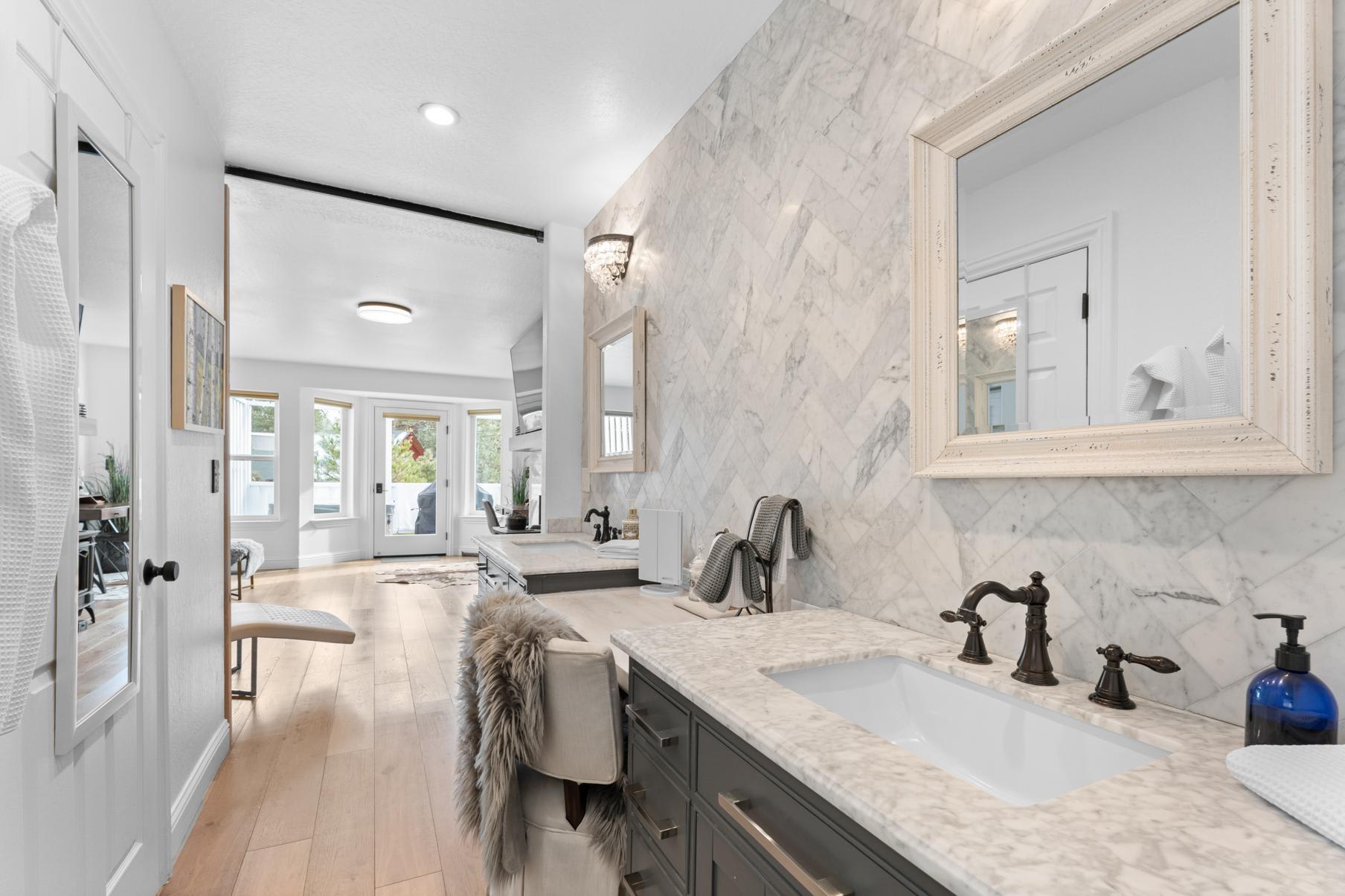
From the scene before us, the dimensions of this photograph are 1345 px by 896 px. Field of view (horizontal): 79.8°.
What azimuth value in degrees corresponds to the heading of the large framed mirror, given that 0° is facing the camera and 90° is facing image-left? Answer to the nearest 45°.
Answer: approximately 45°

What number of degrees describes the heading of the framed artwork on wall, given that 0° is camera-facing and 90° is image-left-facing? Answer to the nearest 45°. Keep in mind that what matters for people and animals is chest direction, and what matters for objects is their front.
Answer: approximately 270°

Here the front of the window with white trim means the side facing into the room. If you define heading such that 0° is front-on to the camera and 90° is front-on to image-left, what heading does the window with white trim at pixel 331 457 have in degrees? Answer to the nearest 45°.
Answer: approximately 315°

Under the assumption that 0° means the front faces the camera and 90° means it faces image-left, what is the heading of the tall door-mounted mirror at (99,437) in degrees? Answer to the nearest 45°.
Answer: approximately 315°

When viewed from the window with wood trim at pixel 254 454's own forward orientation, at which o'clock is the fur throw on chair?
The fur throw on chair is roughly at 12 o'clock from the window with wood trim.

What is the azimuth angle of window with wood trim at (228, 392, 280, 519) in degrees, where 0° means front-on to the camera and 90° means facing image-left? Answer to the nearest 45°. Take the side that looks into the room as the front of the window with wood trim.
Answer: approximately 0°

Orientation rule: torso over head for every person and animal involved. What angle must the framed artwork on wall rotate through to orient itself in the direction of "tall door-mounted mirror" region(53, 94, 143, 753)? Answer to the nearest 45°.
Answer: approximately 90° to its right

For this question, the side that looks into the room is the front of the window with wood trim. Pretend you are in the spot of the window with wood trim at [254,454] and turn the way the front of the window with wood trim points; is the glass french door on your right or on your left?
on your left

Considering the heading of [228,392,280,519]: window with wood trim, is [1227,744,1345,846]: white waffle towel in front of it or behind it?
in front

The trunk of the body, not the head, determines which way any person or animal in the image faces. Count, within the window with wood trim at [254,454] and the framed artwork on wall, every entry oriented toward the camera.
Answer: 1

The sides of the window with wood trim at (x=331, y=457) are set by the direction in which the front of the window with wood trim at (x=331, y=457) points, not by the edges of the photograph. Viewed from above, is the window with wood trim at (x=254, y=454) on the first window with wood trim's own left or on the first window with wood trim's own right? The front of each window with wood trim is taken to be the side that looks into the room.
on the first window with wood trim's own right

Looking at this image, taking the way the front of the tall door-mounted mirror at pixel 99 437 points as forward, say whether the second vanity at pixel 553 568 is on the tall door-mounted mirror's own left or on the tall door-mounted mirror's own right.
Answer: on the tall door-mounted mirror's own left

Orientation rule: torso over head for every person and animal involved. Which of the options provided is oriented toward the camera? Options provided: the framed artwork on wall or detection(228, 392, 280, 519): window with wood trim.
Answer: the window with wood trim

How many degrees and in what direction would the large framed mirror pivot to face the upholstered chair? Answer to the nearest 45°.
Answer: approximately 45° to its right

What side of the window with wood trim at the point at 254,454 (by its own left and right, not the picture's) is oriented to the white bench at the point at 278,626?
front

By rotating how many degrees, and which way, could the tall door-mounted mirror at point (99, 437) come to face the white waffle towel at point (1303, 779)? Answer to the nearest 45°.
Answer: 0° — it already faces it
